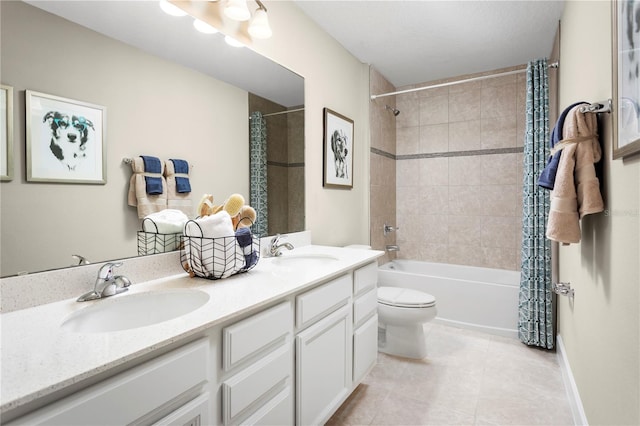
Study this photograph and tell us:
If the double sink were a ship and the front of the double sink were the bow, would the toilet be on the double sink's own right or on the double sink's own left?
on the double sink's own left

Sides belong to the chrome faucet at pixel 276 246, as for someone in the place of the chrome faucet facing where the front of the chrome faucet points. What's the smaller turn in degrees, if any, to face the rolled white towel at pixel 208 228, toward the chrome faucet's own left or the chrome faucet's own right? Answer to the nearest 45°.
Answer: approximately 90° to the chrome faucet's own right

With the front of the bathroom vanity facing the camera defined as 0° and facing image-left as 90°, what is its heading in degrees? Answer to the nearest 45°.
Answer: approximately 315°

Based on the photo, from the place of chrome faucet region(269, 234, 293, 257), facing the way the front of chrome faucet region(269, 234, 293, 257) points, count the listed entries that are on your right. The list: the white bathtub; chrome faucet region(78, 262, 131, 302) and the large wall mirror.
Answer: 2

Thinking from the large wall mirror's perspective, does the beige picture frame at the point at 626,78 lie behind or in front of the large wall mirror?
in front

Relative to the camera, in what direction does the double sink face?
facing the viewer and to the right of the viewer

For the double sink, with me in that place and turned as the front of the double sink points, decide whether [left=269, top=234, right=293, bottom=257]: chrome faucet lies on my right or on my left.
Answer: on my left

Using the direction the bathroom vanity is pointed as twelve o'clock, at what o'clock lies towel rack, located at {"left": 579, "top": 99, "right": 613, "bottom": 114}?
The towel rack is roughly at 11 o'clock from the bathroom vanity.

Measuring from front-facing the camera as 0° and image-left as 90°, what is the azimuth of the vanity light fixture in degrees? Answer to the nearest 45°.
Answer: approximately 315°

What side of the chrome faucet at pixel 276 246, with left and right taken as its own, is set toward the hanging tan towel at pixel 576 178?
front
